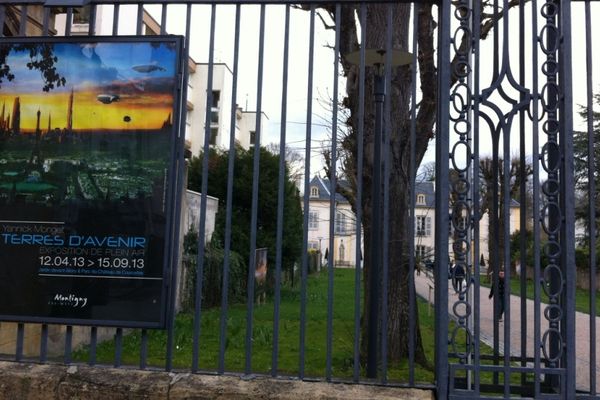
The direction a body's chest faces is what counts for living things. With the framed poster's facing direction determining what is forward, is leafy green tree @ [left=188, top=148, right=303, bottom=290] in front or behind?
behind

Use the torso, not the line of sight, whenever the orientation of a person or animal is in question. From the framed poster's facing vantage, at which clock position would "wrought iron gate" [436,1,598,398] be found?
The wrought iron gate is roughly at 10 o'clock from the framed poster.

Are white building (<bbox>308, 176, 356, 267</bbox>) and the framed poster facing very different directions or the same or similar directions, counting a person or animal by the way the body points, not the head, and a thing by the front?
same or similar directions

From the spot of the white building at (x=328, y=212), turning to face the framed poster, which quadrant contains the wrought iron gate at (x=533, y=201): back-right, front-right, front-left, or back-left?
front-left

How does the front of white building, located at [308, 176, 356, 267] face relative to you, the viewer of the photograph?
facing the viewer

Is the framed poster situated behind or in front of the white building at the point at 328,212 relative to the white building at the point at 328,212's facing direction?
in front

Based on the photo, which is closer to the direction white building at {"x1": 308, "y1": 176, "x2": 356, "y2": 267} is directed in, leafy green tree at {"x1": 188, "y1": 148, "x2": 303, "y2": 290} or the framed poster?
the framed poster

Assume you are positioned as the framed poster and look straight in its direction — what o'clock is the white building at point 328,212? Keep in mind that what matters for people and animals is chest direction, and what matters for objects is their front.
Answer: The white building is roughly at 7 o'clock from the framed poster.

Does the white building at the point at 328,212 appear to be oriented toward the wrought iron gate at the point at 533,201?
yes

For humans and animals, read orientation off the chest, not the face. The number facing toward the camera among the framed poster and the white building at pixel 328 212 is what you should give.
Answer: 2
